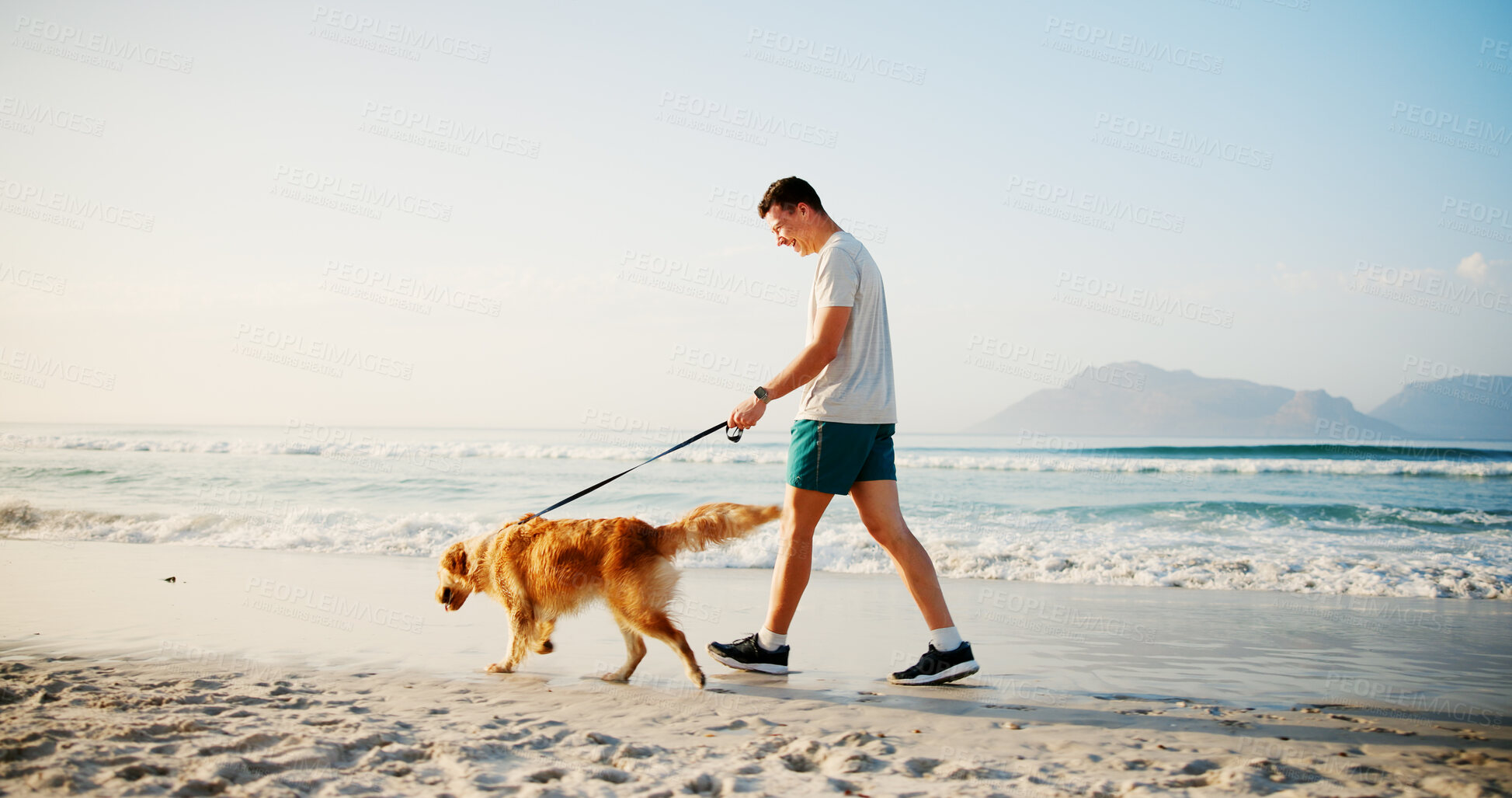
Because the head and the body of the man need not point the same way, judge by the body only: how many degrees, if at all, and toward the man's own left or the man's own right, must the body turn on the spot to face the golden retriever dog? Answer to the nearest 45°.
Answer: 0° — they already face it

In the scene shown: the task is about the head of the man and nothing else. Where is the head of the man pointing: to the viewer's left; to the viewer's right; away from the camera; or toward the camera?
to the viewer's left

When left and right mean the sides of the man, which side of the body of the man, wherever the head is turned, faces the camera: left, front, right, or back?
left

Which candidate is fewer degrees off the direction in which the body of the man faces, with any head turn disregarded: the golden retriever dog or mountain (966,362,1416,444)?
the golden retriever dog

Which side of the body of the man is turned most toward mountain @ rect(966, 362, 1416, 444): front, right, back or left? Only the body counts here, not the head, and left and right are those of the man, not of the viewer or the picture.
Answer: right
